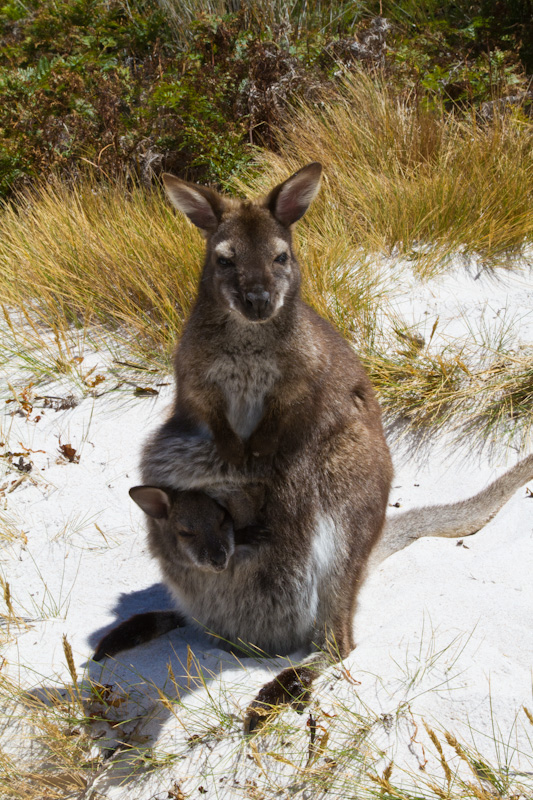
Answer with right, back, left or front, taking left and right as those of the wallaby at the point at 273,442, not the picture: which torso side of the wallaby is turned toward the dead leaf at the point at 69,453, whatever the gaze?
right

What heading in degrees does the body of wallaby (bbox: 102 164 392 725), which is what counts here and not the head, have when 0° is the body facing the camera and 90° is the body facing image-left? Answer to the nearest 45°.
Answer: approximately 45°
